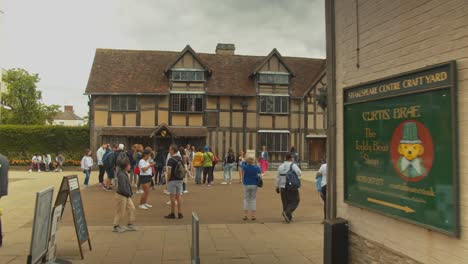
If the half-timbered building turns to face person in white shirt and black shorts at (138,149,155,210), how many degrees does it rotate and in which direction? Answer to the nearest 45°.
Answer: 0° — it already faces them

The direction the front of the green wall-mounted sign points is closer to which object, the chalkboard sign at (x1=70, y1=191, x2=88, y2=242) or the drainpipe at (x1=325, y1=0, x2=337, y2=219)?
the chalkboard sign

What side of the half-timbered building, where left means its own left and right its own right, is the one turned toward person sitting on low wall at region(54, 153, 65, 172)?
right

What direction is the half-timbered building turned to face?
toward the camera

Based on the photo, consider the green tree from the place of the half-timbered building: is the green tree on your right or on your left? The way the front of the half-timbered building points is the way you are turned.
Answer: on your right

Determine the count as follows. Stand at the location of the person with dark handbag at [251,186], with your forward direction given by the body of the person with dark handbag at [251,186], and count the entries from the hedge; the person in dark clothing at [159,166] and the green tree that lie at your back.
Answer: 0

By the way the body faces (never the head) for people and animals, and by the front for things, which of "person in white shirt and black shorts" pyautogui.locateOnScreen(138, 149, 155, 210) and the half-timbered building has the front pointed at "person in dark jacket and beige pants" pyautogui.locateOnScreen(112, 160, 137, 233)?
the half-timbered building

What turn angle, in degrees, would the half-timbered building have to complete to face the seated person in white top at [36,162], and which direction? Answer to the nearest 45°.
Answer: approximately 90° to its right

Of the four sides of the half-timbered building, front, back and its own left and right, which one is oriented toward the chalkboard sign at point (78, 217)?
front
